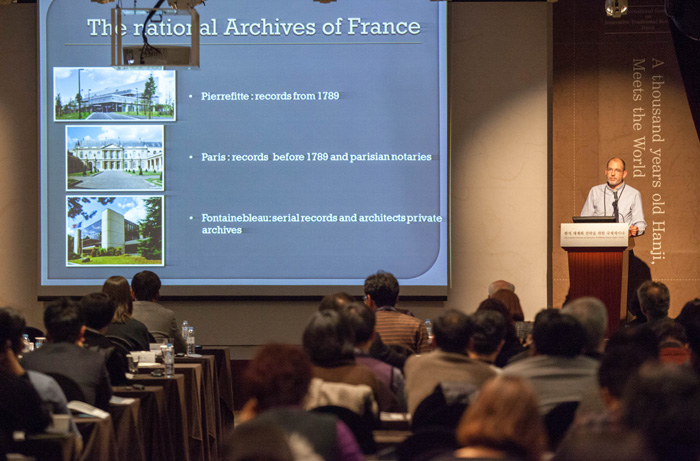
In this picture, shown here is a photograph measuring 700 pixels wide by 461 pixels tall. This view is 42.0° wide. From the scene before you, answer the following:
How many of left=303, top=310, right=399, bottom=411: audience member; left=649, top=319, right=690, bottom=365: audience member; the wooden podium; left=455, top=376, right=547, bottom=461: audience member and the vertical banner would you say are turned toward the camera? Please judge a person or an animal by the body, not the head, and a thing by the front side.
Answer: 2

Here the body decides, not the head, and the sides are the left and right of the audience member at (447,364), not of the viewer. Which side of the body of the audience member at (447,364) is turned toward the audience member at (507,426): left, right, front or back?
back

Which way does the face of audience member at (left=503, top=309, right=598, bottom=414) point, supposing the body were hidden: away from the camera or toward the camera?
away from the camera

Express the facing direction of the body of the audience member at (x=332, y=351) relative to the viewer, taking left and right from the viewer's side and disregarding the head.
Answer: facing away from the viewer

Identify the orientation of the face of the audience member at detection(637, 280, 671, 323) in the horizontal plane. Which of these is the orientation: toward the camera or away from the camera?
away from the camera

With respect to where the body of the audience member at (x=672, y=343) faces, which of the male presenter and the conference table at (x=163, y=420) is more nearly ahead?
the male presenter

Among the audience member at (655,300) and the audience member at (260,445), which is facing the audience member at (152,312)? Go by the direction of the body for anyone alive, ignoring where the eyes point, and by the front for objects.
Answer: the audience member at (260,445)

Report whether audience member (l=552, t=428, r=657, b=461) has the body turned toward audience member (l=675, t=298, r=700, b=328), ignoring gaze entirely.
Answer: yes

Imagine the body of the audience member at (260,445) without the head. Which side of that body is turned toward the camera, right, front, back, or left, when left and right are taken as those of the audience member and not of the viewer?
back

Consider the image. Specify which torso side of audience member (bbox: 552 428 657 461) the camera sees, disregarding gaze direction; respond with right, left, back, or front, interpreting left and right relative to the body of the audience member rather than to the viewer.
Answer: back

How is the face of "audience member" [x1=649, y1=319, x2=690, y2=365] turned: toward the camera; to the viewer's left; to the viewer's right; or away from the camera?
away from the camera

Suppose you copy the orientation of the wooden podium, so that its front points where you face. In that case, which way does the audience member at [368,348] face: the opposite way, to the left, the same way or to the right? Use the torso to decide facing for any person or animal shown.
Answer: the opposite way

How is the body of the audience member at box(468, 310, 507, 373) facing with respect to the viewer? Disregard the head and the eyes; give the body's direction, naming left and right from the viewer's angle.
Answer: facing away from the viewer

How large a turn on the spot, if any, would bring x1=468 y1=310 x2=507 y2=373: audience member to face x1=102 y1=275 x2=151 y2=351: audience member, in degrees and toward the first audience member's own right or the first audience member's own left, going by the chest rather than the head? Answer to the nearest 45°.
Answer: approximately 45° to the first audience member's own left

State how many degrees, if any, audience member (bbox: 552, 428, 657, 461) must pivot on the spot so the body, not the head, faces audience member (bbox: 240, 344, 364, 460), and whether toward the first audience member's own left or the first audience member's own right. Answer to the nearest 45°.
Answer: approximately 45° to the first audience member's own left
